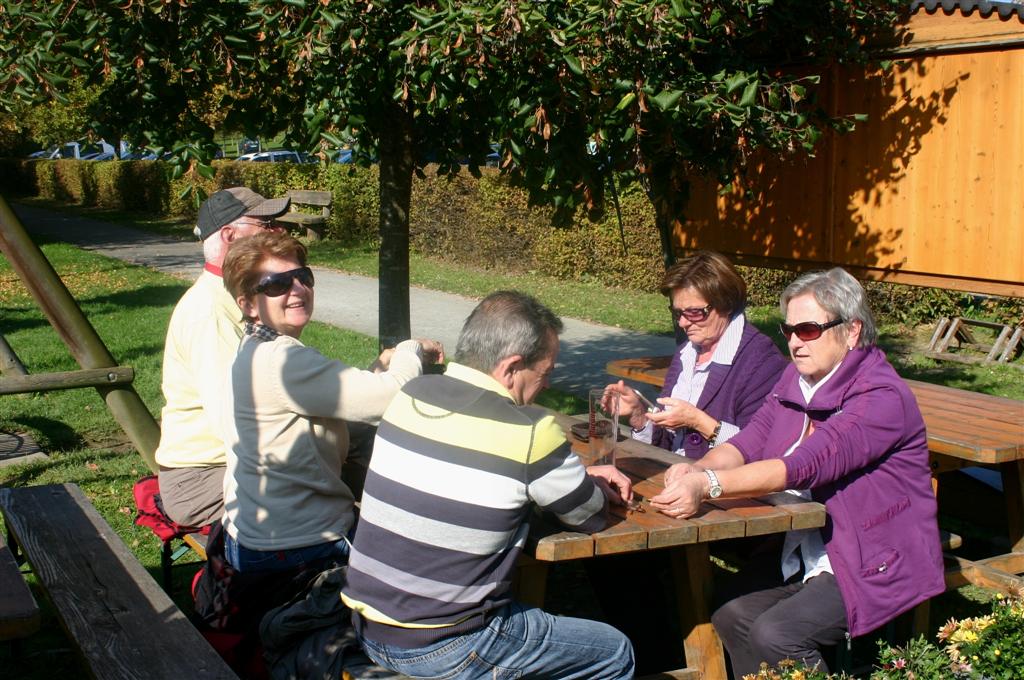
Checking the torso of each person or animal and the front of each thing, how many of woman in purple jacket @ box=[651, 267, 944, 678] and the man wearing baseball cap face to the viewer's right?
1

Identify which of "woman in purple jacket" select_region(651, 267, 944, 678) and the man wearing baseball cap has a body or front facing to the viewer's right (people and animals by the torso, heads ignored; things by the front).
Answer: the man wearing baseball cap

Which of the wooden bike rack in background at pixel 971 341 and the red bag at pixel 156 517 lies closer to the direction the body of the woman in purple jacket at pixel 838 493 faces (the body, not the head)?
the red bag

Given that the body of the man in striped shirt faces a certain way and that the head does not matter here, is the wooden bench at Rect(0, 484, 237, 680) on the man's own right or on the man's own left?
on the man's own left

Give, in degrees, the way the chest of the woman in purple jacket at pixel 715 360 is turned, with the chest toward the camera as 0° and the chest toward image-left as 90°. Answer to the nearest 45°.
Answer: approximately 45°

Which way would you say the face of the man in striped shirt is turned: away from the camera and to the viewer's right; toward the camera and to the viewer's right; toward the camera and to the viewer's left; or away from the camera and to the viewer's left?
away from the camera and to the viewer's right

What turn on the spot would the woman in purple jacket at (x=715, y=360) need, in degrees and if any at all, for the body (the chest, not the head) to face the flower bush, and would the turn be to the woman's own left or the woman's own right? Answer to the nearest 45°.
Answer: approximately 45° to the woman's own left

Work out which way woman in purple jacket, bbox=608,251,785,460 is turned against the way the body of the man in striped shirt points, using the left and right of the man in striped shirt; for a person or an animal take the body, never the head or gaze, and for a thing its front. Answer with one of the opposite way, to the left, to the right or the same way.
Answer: the opposite way

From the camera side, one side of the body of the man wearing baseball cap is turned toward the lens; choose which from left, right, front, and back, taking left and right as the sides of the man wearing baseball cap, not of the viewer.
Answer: right
